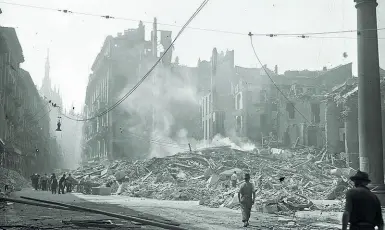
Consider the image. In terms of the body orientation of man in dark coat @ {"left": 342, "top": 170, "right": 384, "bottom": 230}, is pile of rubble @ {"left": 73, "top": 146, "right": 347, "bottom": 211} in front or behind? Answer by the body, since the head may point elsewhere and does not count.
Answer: in front

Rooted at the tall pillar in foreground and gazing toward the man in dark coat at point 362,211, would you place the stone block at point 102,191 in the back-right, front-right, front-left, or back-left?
back-right

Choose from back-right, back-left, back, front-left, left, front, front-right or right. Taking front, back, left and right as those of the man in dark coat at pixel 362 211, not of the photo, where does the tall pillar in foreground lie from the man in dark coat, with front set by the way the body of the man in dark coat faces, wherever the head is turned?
front

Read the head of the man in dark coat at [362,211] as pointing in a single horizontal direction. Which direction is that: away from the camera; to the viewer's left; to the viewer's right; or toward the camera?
away from the camera

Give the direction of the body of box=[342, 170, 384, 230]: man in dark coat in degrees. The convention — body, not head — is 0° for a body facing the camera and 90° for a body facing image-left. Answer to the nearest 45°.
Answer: approximately 180°

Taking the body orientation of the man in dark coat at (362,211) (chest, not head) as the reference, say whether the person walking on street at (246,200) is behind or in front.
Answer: in front

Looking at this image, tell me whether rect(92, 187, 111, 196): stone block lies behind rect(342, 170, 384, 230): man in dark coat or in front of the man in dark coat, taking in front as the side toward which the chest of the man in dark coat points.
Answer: in front
